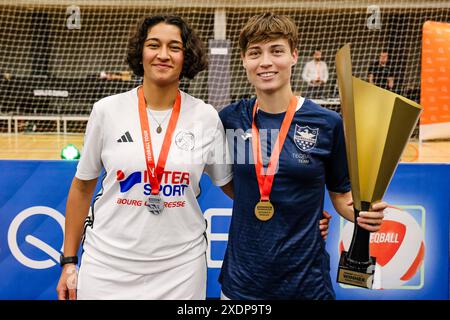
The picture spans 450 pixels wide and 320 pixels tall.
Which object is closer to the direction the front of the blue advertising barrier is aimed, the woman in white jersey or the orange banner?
the woman in white jersey

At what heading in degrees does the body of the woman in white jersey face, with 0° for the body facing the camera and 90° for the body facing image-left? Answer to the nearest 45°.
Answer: approximately 0°

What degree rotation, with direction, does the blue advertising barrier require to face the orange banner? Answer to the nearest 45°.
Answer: approximately 135° to its left

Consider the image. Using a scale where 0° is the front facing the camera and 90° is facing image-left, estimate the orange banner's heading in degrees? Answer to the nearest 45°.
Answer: approximately 0°
